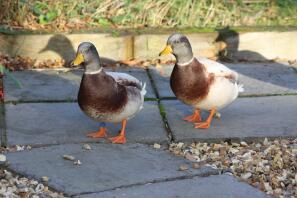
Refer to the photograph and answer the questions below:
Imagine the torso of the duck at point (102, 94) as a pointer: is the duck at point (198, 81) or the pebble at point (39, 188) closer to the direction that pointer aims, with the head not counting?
the pebble

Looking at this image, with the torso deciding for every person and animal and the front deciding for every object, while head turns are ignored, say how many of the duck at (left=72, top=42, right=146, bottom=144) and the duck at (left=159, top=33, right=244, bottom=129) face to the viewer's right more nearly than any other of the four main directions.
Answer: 0

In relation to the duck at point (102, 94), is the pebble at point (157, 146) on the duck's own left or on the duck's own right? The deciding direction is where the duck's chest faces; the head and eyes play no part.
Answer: on the duck's own left

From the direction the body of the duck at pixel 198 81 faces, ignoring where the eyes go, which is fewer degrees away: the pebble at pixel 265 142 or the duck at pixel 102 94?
the duck

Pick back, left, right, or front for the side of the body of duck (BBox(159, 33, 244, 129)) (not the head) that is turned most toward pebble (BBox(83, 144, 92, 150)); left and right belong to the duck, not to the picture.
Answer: front

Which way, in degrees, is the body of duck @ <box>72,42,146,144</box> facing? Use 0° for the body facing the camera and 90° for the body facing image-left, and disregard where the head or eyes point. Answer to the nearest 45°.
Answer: approximately 45°

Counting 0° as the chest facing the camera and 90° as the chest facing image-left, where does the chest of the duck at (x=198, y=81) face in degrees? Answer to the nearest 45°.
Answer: approximately 45°

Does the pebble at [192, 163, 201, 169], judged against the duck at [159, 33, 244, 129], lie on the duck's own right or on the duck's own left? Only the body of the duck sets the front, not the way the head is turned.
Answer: on the duck's own left
